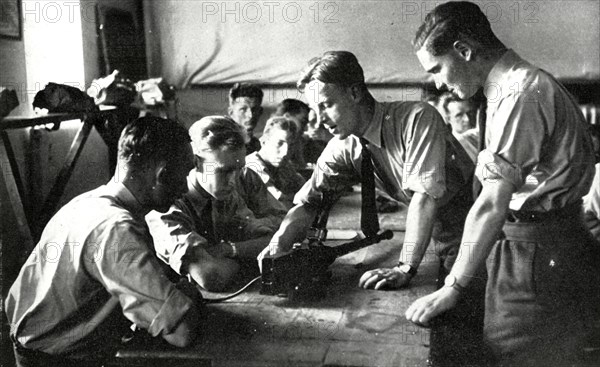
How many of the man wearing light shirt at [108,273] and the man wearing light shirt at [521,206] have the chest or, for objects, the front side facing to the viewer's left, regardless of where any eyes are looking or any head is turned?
1

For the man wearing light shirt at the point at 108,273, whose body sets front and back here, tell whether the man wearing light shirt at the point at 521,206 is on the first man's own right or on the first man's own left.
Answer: on the first man's own right

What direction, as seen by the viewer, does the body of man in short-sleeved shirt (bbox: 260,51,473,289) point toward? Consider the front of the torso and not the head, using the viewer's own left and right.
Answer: facing the viewer and to the left of the viewer

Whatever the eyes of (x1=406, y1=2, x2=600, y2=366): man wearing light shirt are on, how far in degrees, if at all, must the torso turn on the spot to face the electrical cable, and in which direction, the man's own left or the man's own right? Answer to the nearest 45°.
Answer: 0° — they already face it

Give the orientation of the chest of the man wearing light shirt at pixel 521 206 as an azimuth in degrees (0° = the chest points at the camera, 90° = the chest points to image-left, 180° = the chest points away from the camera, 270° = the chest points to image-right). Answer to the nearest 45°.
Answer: approximately 90°

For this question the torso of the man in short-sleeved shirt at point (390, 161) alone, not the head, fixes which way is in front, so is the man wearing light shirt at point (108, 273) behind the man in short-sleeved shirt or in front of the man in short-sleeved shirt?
in front

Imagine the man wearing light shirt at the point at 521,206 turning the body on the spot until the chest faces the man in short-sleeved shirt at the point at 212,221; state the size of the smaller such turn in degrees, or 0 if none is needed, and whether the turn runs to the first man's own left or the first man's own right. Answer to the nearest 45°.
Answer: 0° — they already face them

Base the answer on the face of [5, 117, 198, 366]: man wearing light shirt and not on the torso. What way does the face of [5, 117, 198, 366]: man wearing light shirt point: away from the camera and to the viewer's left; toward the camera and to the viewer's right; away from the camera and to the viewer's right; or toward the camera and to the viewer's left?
away from the camera and to the viewer's right

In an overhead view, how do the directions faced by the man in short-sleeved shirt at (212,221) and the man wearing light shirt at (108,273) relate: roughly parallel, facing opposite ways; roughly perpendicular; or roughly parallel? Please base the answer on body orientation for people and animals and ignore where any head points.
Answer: roughly perpendicular

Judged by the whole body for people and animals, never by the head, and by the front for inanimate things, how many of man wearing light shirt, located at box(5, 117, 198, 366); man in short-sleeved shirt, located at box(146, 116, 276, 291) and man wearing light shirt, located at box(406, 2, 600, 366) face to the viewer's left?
1

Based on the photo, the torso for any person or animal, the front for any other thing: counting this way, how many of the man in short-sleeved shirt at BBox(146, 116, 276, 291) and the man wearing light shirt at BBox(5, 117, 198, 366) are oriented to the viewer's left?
0

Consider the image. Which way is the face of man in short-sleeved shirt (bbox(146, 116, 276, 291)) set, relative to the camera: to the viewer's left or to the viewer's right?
to the viewer's right

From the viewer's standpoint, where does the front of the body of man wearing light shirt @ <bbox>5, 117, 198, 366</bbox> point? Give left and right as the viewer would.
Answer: facing away from the viewer and to the right of the viewer

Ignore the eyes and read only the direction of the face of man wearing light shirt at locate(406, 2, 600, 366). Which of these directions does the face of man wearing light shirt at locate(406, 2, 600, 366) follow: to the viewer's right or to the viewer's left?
to the viewer's left
